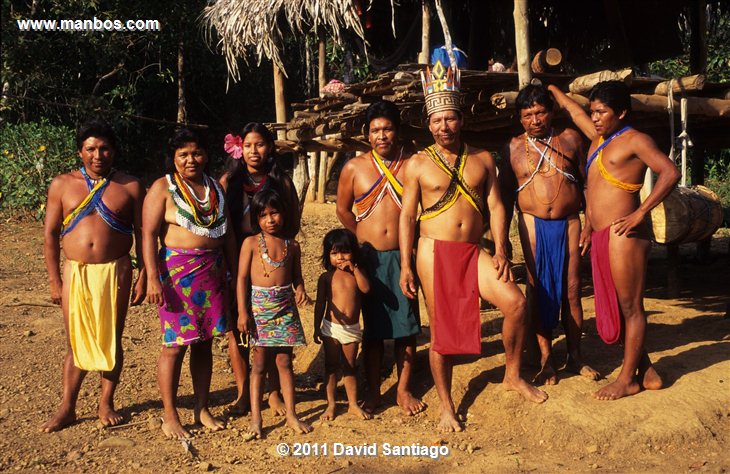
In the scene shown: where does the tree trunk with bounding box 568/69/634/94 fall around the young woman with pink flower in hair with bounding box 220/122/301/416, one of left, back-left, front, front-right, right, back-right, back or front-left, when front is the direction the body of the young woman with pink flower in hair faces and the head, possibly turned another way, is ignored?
left

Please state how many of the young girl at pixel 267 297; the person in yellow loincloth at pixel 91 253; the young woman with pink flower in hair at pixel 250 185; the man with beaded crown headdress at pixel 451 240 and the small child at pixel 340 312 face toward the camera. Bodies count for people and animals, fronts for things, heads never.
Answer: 5

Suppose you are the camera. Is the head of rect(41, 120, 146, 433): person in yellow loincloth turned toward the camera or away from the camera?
toward the camera

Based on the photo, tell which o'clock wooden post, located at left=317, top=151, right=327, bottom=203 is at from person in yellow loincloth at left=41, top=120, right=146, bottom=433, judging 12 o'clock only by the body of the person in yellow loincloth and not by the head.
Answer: The wooden post is roughly at 7 o'clock from the person in yellow loincloth.

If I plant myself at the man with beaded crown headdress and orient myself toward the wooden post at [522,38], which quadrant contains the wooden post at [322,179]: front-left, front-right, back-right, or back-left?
front-left

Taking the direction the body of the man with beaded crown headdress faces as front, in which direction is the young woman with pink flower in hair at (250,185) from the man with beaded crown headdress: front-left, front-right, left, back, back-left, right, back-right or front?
right

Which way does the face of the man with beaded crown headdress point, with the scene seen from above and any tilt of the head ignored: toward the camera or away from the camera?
toward the camera

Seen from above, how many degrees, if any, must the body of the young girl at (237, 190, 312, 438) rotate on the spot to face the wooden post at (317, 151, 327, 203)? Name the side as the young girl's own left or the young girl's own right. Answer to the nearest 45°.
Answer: approximately 180°

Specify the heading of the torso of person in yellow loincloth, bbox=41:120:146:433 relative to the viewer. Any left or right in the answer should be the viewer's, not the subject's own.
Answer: facing the viewer

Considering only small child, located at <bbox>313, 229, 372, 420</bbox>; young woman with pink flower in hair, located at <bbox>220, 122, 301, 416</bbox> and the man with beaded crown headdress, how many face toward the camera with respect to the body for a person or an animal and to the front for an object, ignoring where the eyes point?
3

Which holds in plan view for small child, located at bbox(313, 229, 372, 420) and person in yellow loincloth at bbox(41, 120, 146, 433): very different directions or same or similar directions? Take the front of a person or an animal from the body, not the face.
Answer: same or similar directions

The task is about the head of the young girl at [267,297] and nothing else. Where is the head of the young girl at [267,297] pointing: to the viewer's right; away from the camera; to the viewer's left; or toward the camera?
toward the camera

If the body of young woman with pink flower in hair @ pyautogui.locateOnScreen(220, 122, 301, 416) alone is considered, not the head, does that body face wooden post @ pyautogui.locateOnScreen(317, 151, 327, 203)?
no

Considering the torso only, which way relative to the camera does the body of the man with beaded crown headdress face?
toward the camera

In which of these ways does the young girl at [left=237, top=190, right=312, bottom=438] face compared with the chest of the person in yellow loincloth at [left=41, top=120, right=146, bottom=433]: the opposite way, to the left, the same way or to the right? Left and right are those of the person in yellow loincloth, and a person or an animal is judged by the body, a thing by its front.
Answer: the same way

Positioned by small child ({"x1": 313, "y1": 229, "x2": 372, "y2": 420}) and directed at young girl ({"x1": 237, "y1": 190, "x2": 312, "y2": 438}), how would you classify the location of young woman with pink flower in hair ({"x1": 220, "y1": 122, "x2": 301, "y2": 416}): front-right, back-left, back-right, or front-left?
front-right

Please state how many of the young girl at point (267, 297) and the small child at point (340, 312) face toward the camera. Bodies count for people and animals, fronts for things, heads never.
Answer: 2

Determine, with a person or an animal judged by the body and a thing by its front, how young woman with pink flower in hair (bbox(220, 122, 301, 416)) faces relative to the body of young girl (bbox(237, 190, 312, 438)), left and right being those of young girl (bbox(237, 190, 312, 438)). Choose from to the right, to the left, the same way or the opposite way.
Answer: the same way

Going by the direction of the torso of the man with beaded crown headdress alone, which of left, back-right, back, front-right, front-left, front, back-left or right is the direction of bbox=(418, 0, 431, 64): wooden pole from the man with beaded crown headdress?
back
